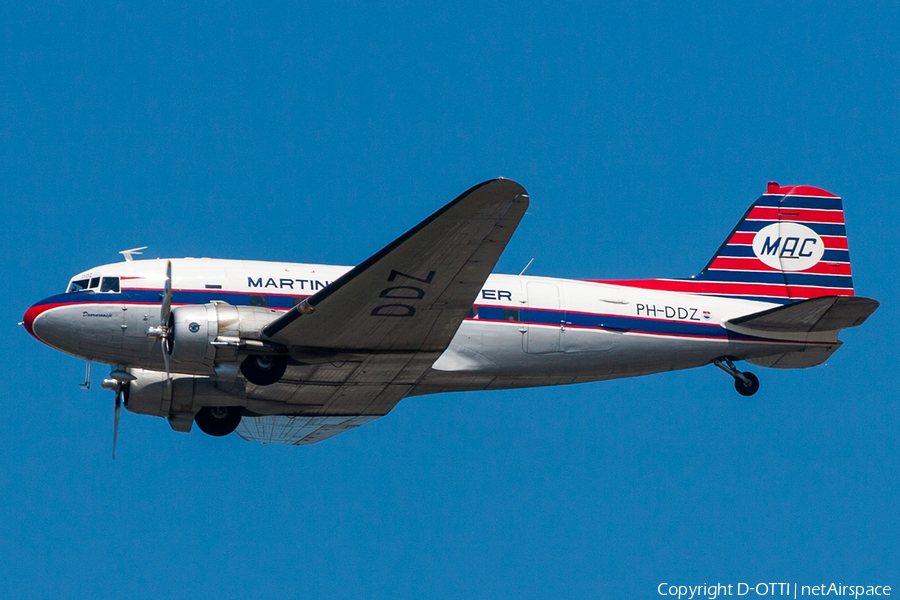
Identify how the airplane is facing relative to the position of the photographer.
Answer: facing to the left of the viewer
